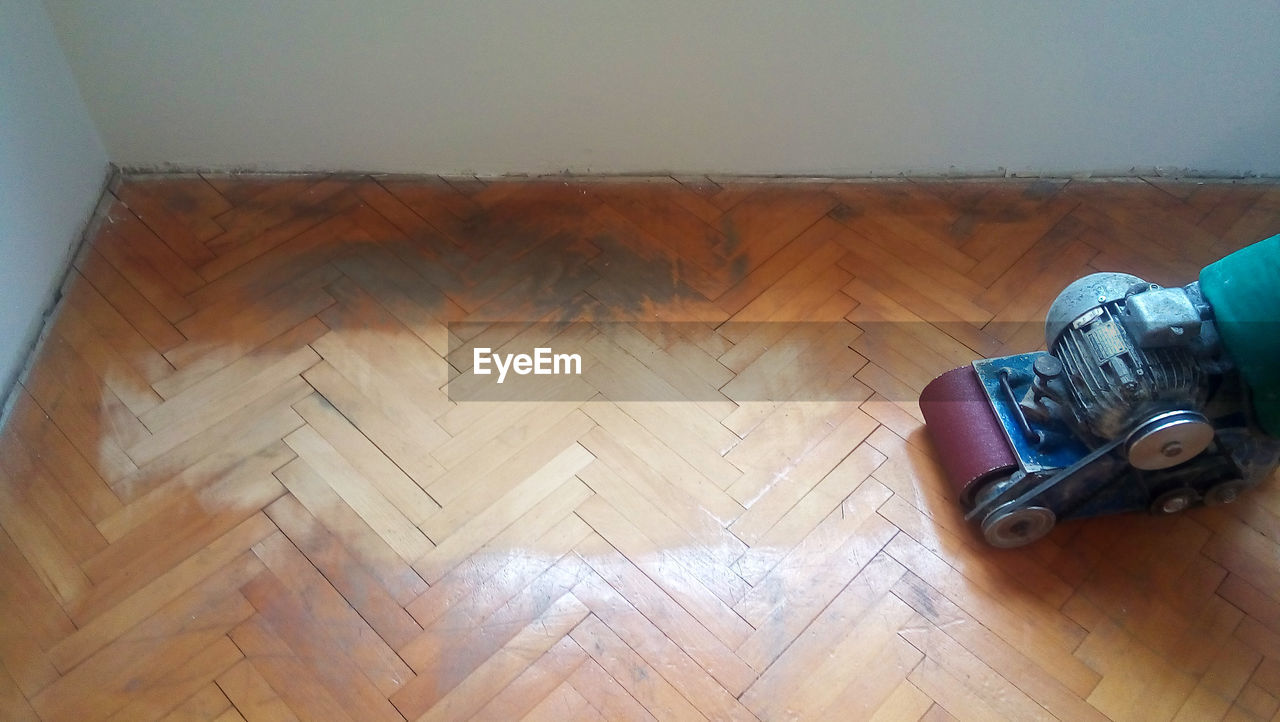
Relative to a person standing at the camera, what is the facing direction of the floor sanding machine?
facing to the left of the viewer
